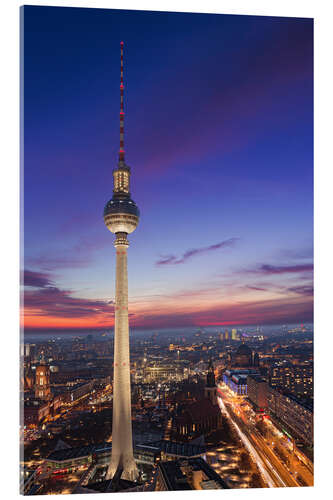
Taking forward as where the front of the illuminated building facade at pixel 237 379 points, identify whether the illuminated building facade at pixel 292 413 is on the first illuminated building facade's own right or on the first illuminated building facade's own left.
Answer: on the first illuminated building facade's own left

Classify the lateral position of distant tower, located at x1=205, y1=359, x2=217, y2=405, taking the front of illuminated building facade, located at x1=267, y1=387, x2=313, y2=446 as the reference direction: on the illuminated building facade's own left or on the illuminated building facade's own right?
on the illuminated building facade's own right
